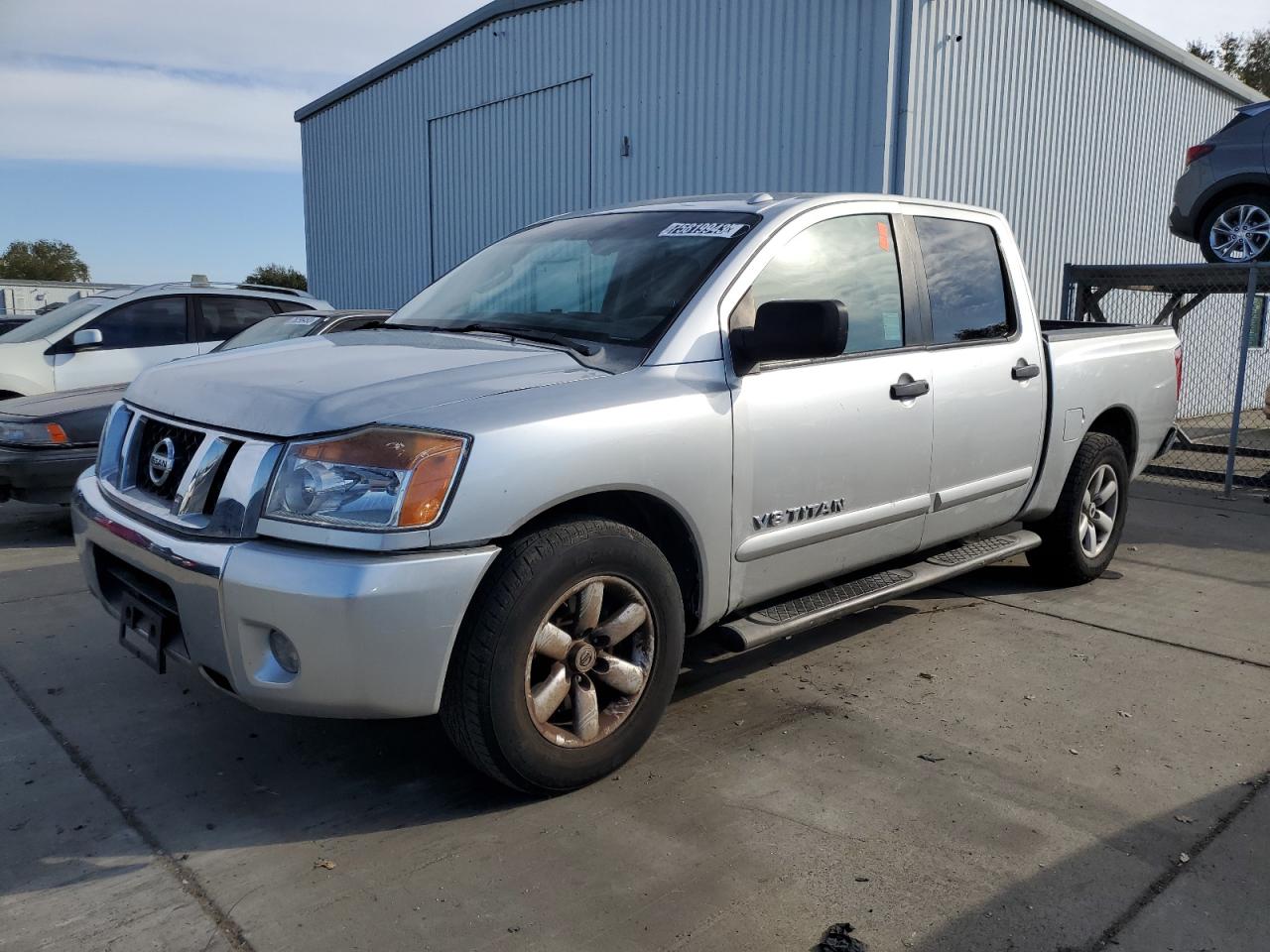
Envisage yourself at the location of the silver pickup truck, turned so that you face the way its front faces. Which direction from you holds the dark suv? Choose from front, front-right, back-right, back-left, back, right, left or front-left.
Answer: back

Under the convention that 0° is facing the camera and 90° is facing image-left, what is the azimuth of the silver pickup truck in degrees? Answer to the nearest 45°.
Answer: approximately 45°

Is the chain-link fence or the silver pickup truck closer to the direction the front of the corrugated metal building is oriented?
the silver pickup truck

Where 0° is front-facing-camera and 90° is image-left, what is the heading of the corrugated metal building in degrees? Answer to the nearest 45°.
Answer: approximately 45°

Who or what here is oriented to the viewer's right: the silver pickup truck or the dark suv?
the dark suv

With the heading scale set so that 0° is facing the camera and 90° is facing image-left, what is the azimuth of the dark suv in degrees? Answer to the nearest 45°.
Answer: approximately 270°

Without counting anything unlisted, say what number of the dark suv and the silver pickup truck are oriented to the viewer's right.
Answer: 1

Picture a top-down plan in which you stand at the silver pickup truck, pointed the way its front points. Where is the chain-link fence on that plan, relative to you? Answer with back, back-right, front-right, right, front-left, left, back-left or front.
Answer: back
